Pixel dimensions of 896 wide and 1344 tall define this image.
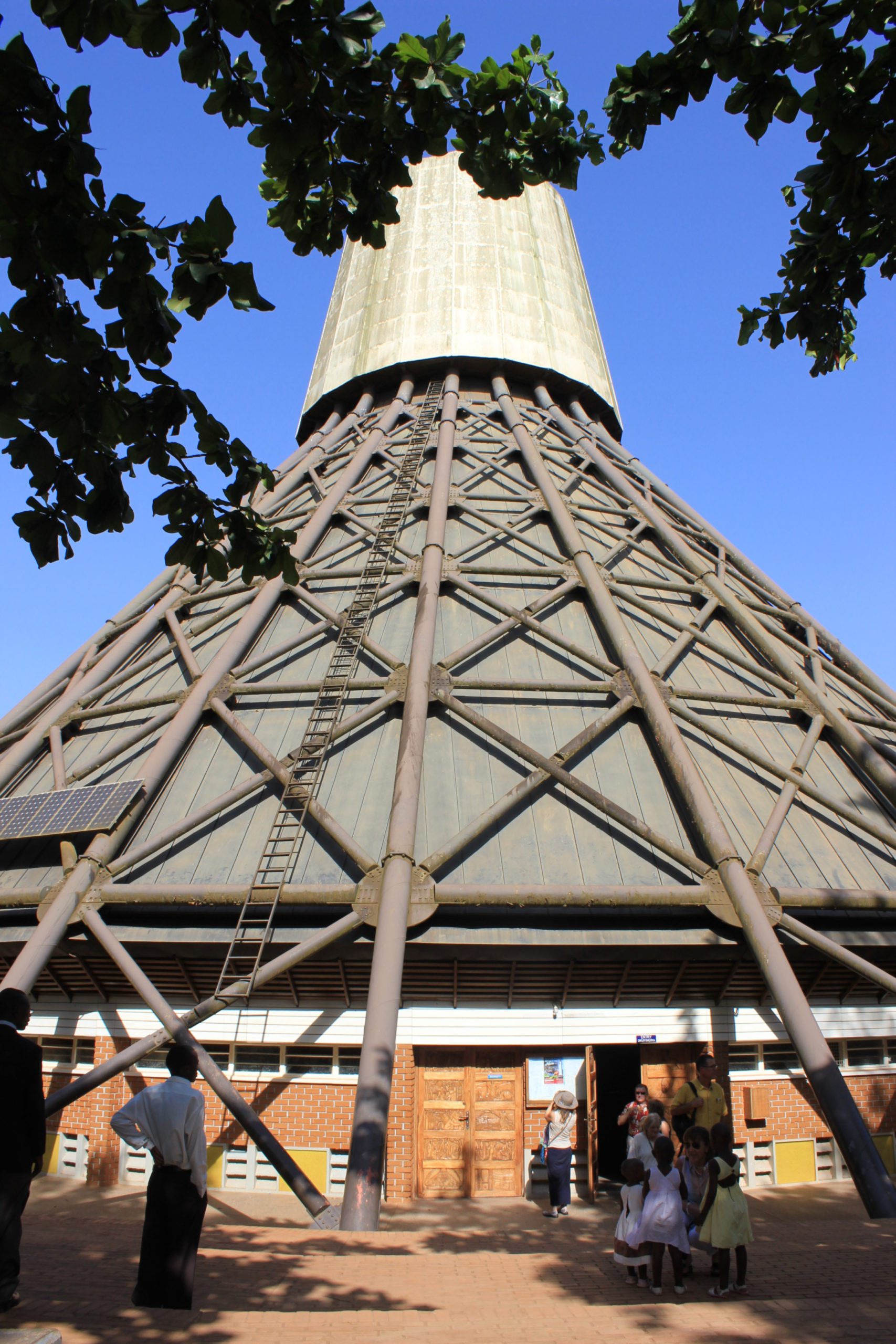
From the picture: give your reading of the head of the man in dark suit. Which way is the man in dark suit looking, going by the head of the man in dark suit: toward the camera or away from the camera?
away from the camera

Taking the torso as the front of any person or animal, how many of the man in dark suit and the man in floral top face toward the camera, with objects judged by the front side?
1

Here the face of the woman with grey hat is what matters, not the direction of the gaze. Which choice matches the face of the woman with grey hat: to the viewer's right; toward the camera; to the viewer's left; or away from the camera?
away from the camera

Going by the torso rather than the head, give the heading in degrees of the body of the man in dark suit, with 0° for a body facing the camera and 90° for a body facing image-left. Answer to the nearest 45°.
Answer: approximately 225°

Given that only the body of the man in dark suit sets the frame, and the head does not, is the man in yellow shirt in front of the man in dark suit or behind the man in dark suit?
in front

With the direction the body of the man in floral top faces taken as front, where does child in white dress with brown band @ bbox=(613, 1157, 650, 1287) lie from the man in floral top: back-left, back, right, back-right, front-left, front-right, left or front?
front

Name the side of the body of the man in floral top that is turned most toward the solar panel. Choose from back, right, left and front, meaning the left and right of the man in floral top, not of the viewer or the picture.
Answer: right

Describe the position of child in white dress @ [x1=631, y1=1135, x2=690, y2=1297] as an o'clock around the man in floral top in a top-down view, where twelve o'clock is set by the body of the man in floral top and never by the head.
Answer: The child in white dress is roughly at 12 o'clock from the man in floral top.

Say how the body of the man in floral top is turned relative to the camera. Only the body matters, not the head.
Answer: toward the camera

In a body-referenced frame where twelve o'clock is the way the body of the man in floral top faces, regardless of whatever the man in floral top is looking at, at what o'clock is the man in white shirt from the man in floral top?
The man in white shirt is roughly at 1 o'clock from the man in floral top.
